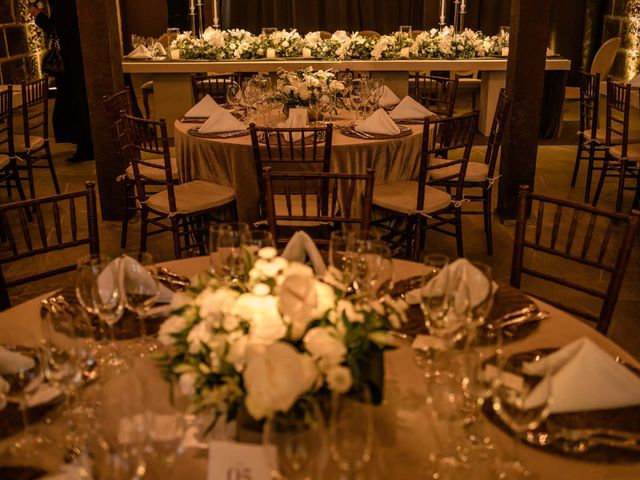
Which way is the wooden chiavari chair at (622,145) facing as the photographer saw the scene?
facing away from the viewer and to the right of the viewer

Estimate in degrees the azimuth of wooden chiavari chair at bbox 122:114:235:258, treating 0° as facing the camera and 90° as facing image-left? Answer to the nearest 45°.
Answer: approximately 225°

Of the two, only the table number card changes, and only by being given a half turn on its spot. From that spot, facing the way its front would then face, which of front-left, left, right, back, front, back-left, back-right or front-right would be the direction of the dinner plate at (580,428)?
right

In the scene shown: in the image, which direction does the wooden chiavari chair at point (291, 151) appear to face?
away from the camera

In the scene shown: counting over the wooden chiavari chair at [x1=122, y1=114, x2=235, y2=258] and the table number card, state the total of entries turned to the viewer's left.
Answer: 0

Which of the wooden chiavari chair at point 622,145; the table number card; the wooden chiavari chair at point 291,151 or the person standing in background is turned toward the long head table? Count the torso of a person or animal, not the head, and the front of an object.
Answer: the wooden chiavari chair at point 291,151

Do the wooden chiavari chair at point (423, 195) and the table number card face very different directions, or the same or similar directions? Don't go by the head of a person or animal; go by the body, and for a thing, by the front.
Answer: very different directions

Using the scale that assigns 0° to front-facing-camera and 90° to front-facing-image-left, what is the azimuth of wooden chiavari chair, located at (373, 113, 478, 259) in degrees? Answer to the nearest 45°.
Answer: approximately 135°
